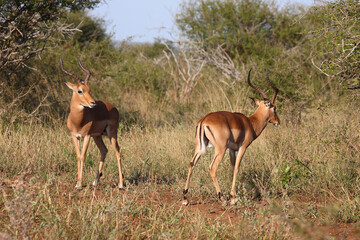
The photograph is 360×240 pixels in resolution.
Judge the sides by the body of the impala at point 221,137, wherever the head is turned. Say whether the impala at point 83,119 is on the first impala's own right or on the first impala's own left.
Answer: on the first impala's own left

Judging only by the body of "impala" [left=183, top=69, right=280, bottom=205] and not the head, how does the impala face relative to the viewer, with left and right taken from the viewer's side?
facing away from the viewer and to the right of the viewer

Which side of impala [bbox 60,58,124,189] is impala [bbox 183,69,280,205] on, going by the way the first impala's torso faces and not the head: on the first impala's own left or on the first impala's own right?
on the first impala's own left

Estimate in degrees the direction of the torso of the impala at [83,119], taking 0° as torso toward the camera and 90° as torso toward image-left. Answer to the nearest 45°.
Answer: approximately 45°

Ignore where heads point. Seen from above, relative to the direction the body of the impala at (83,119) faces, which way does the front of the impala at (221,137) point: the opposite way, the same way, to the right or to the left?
the opposite way
